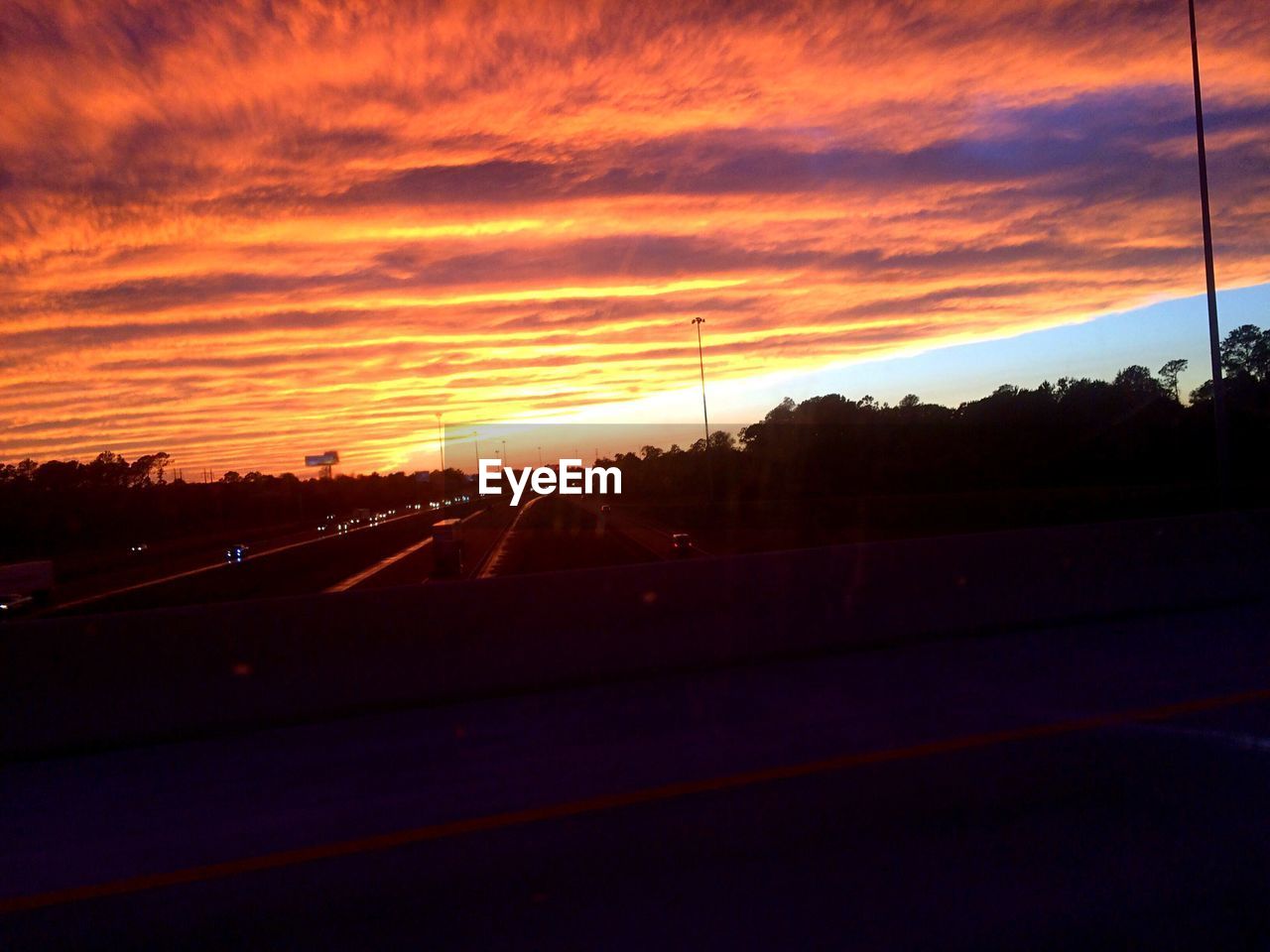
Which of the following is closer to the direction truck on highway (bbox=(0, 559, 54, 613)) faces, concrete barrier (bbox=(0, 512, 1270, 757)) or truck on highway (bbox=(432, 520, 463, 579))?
the concrete barrier

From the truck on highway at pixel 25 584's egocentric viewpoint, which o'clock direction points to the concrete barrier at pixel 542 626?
The concrete barrier is roughly at 10 o'clock from the truck on highway.

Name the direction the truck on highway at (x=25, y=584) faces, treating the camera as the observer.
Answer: facing the viewer and to the left of the viewer

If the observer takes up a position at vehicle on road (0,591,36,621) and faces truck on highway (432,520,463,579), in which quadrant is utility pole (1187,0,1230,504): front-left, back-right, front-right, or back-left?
front-right

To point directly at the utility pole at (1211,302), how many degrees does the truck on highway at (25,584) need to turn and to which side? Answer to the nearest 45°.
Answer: approximately 90° to its left

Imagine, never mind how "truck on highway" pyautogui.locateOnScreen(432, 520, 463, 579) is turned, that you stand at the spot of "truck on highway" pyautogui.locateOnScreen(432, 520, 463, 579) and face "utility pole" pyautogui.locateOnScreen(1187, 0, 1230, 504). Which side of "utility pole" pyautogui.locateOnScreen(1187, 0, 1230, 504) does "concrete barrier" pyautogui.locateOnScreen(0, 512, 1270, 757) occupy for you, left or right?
right

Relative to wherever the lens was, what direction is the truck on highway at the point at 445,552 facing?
facing away from the viewer
